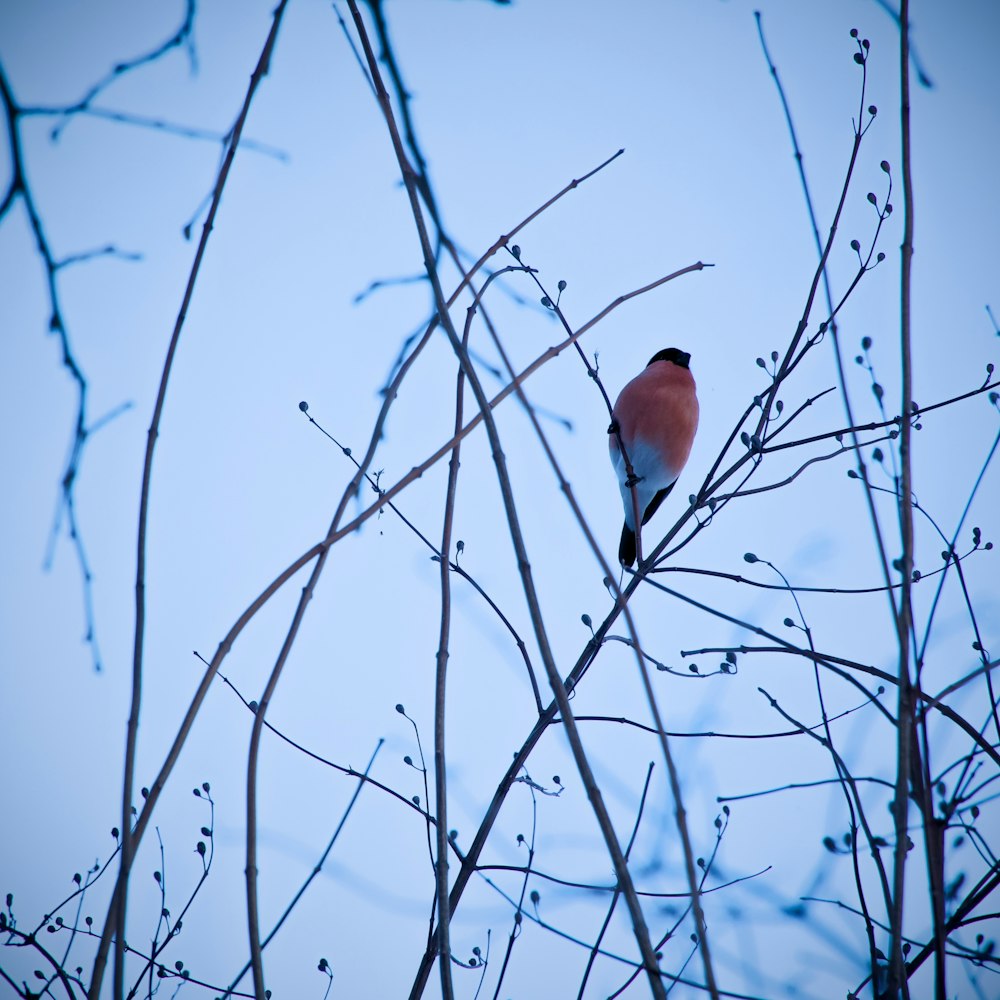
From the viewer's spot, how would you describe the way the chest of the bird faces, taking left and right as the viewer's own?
facing the viewer and to the right of the viewer
